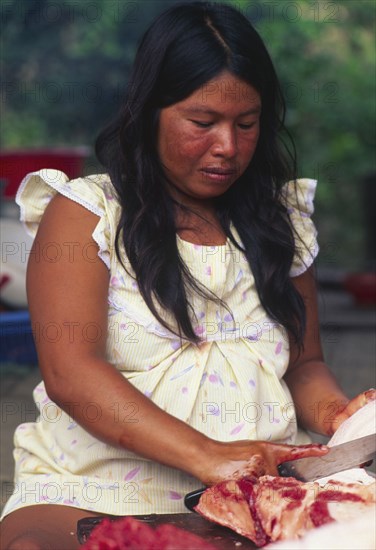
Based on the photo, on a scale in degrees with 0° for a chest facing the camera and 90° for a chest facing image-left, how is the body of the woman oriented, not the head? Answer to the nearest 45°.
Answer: approximately 315°

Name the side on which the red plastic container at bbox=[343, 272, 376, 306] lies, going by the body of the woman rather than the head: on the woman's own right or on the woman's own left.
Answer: on the woman's own left

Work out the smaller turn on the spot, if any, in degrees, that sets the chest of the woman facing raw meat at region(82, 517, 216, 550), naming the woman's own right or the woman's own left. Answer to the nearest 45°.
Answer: approximately 45° to the woman's own right

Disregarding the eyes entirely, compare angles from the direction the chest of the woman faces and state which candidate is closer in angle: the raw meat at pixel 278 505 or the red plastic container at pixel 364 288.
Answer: the raw meat

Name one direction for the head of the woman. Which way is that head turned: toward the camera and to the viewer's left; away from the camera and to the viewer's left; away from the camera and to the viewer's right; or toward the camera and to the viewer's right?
toward the camera and to the viewer's right

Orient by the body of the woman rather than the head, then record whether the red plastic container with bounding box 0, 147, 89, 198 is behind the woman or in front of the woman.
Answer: behind

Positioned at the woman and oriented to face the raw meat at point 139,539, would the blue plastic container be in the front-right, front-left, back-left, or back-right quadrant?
back-right
